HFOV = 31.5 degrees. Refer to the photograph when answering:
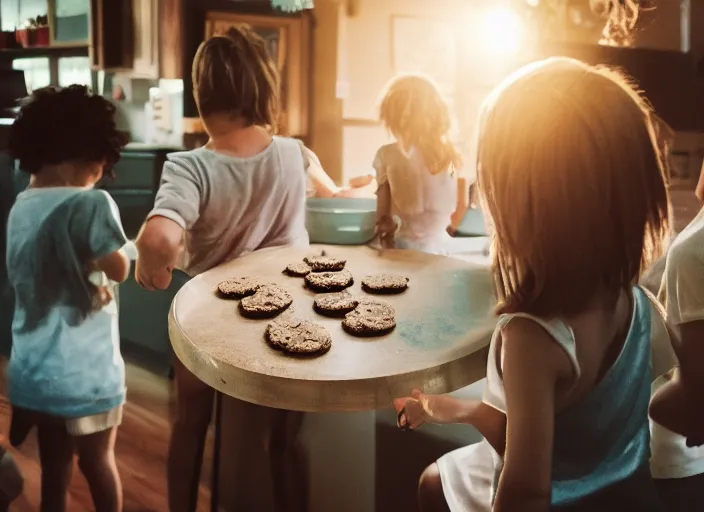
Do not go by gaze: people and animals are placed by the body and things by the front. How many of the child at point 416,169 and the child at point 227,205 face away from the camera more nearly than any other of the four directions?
2

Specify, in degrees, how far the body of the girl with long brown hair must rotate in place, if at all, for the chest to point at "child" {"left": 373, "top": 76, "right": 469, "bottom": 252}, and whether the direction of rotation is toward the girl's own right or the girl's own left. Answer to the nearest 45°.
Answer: approximately 45° to the girl's own right

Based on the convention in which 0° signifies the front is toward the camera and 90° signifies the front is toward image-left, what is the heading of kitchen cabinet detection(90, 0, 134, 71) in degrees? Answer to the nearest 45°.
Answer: approximately 0°

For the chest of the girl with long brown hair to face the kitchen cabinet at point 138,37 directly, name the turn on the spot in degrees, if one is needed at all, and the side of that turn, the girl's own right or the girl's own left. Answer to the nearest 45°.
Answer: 0° — they already face it

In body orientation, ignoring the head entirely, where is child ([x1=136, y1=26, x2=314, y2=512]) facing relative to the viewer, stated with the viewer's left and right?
facing away from the viewer

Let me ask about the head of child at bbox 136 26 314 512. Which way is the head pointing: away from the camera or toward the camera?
away from the camera

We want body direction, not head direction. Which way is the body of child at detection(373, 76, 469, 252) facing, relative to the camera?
away from the camera

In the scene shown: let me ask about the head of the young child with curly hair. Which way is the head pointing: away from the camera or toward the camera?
away from the camera
